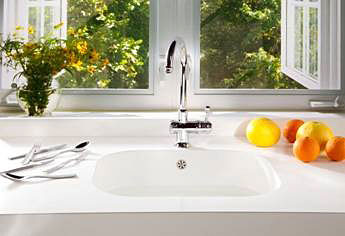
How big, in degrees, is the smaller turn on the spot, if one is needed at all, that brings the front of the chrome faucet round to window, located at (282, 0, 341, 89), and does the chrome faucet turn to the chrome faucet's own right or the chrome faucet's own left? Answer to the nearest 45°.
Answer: approximately 180°

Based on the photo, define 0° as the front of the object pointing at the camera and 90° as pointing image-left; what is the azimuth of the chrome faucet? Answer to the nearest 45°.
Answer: approximately 45°
